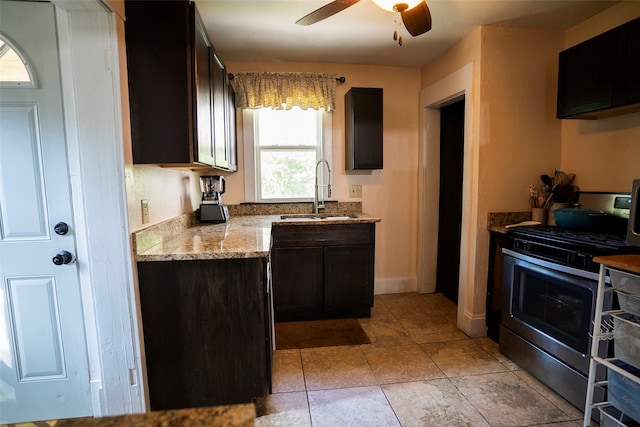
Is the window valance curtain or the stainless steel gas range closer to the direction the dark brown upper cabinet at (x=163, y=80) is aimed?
the stainless steel gas range

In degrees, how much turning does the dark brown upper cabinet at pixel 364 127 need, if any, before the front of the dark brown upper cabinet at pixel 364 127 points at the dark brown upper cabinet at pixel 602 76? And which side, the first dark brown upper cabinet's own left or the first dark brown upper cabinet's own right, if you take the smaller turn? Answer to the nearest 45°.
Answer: approximately 45° to the first dark brown upper cabinet's own left

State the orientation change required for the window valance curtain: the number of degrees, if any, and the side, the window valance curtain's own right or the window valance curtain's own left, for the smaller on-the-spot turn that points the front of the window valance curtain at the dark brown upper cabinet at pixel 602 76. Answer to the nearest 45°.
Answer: approximately 45° to the window valance curtain's own left

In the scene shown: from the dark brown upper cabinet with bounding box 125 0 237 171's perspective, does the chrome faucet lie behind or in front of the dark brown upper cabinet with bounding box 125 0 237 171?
in front

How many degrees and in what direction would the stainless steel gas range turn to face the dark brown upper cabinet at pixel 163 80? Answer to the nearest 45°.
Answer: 0° — it already faces it

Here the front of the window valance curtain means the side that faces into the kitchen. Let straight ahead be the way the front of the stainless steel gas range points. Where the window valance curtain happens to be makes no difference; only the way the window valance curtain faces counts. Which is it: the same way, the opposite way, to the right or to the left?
to the left

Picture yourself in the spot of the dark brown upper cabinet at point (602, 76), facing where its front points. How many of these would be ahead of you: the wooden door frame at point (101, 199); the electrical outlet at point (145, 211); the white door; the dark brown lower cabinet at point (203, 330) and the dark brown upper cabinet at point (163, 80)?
5

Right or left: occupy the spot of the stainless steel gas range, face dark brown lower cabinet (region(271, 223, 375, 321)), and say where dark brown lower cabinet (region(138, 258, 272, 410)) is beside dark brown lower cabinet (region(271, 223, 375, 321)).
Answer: left

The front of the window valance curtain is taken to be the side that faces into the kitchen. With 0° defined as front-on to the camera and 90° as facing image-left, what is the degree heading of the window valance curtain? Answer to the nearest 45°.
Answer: approximately 0°

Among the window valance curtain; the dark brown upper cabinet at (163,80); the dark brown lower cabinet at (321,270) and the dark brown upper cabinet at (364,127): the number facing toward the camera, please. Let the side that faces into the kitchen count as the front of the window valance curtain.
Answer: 3

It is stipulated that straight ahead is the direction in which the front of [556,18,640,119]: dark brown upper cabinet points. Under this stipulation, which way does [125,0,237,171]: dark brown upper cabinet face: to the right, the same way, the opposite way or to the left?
the opposite way

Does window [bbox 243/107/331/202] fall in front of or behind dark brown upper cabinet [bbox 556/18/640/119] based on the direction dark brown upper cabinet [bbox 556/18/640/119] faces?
in front
